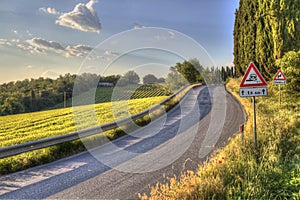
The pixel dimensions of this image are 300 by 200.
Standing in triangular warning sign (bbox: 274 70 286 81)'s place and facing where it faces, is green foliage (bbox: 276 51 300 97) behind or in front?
behind

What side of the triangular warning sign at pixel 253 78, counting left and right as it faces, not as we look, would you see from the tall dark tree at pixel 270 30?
back

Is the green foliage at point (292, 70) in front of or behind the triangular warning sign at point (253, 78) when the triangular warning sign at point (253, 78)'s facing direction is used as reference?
behind

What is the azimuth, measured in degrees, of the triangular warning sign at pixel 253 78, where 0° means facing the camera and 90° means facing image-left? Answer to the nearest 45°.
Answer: approximately 0°

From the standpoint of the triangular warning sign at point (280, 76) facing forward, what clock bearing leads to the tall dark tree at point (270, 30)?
The tall dark tree is roughly at 6 o'clock from the triangular warning sign.

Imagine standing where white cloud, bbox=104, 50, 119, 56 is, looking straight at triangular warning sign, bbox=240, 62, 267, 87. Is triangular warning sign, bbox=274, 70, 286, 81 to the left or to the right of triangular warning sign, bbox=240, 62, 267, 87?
left

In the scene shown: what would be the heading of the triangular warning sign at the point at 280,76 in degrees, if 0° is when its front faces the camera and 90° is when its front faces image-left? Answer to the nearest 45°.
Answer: approximately 0°

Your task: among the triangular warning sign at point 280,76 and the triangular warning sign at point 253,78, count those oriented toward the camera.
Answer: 2
